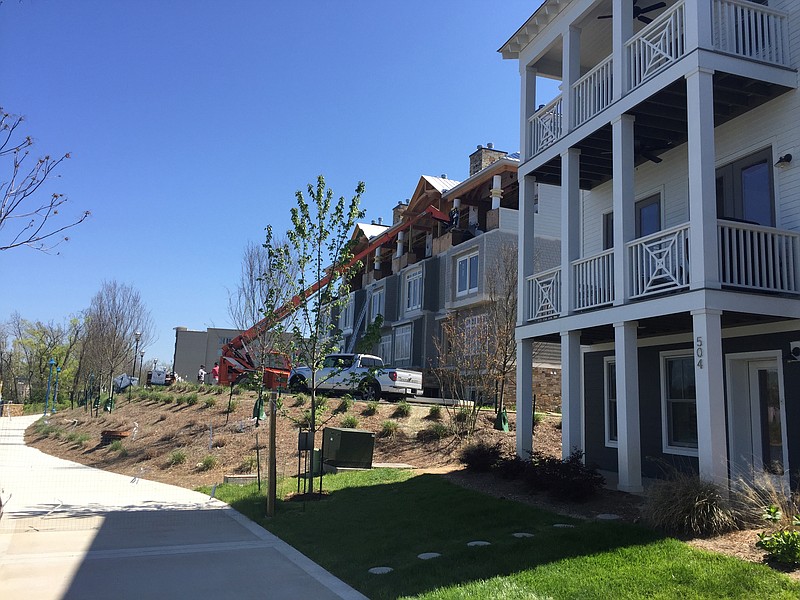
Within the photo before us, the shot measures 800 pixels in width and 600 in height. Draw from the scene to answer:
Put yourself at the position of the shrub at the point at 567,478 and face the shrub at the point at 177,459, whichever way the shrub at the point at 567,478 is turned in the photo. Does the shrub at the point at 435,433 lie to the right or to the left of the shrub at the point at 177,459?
right

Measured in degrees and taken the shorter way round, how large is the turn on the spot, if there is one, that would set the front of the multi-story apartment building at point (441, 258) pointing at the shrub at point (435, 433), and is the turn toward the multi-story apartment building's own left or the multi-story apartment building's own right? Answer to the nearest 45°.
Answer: approximately 45° to the multi-story apartment building's own left

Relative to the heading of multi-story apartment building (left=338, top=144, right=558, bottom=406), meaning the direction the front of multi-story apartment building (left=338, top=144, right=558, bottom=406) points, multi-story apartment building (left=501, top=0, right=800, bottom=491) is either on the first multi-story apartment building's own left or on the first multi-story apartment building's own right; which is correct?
on the first multi-story apartment building's own left

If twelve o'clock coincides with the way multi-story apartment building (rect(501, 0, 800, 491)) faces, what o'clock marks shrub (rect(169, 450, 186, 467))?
The shrub is roughly at 2 o'clock from the multi-story apartment building.

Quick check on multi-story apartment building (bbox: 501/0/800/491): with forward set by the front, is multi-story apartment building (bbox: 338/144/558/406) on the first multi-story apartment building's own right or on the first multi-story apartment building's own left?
on the first multi-story apartment building's own right

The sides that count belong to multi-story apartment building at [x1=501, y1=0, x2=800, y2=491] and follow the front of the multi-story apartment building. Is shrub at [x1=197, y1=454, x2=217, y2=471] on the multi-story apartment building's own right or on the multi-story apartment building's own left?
on the multi-story apartment building's own right

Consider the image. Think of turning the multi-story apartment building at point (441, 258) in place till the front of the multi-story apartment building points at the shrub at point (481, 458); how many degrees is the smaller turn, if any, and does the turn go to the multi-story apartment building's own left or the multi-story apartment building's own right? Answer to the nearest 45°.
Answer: approximately 45° to the multi-story apartment building's own left

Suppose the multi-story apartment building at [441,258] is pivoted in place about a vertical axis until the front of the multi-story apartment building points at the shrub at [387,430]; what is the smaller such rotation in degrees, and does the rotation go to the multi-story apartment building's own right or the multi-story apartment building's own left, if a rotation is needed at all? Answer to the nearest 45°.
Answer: approximately 45° to the multi-story apartment building's own left

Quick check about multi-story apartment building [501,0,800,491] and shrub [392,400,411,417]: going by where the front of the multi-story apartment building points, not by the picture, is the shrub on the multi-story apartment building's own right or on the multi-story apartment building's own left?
on the multi-story apartment building's own right
